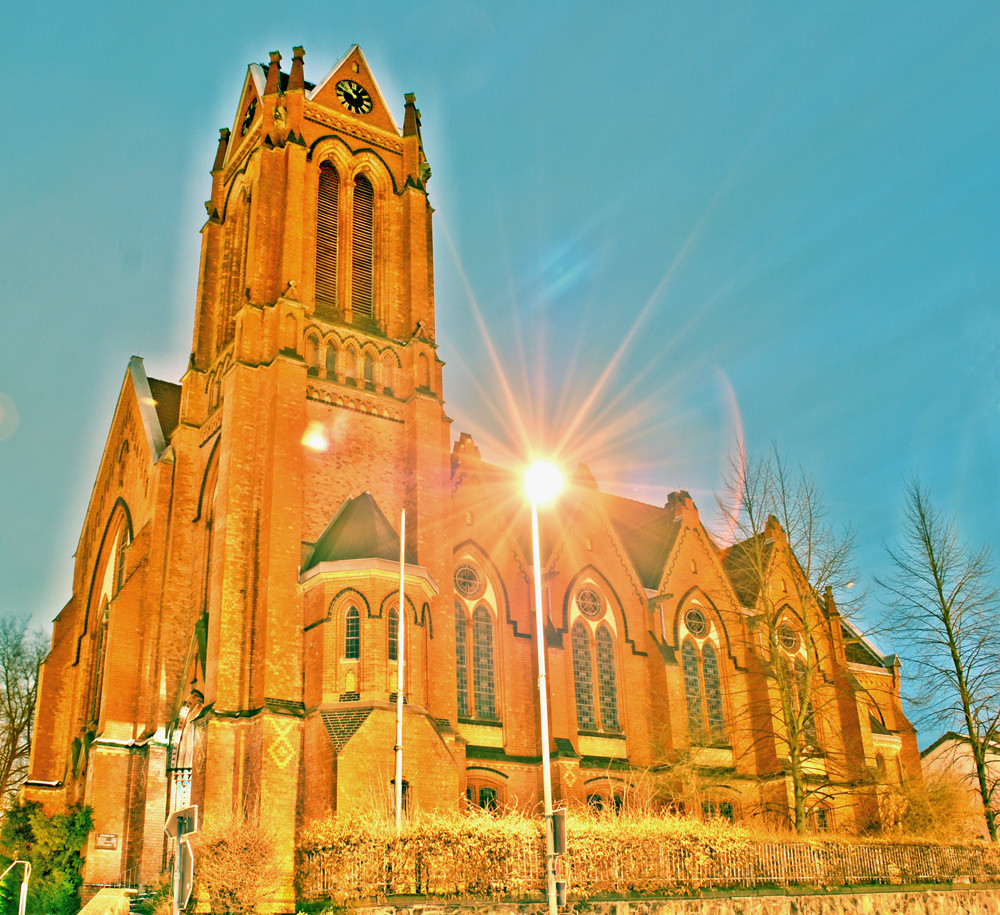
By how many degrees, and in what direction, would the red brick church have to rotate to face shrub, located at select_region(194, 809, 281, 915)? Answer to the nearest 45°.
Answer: approximately 45° to its left

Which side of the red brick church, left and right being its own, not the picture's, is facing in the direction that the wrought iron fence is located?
left

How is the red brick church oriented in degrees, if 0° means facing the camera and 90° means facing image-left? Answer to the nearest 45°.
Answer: approximately 45°
